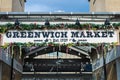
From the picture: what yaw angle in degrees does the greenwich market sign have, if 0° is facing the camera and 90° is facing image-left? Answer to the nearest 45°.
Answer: approximately 0°
